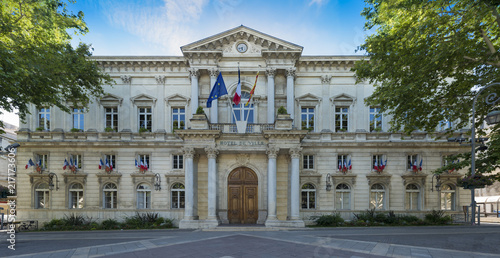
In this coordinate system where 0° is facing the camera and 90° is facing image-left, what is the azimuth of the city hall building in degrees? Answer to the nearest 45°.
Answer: approximately 0°

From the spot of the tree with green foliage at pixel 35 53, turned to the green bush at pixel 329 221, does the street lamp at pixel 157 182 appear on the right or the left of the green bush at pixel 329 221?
left

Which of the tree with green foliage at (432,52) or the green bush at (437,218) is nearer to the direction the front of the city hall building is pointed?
the tree with green foliage
